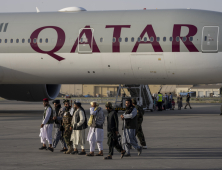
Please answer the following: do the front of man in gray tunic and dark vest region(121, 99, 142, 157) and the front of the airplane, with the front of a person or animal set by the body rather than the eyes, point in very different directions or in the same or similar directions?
very different directions

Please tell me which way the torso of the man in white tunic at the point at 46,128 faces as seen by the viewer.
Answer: to the viewer's left

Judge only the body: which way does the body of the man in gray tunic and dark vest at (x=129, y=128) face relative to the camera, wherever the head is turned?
to the viewer's left

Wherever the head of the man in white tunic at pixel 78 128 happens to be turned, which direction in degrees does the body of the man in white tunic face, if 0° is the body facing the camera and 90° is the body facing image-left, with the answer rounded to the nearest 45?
approximately 90°

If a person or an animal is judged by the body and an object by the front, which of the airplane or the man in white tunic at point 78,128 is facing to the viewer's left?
the man in white tunic

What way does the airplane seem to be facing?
to the viewer's right

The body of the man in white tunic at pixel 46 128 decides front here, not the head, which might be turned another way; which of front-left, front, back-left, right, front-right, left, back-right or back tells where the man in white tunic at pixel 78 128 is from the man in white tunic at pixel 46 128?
back-left
